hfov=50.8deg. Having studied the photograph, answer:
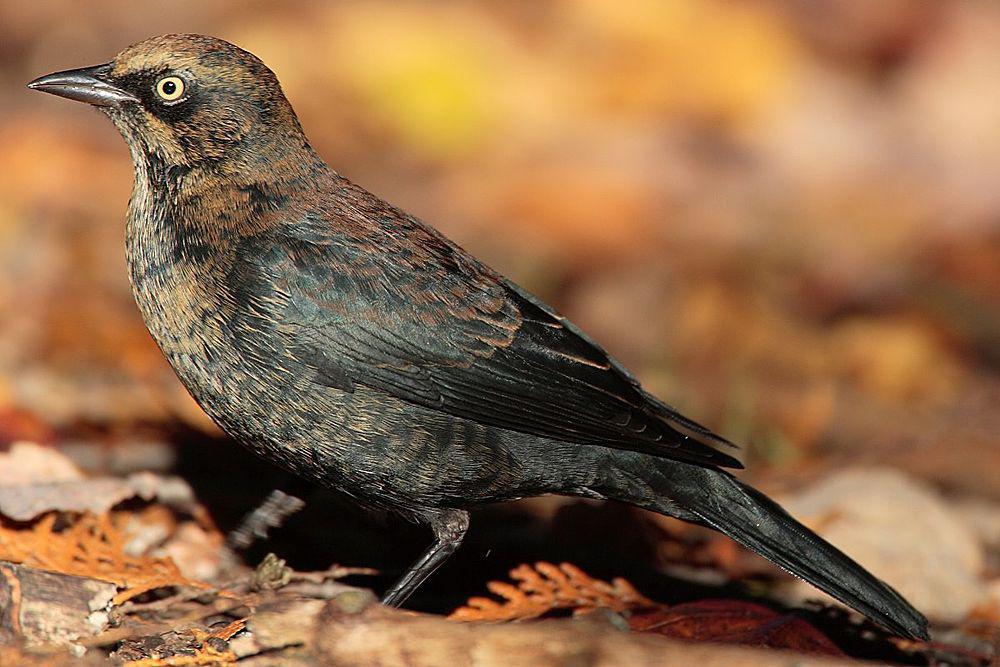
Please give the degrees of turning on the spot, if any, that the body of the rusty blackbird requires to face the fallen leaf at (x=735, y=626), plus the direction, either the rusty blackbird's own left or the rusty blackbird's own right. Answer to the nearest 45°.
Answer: approximately 180°

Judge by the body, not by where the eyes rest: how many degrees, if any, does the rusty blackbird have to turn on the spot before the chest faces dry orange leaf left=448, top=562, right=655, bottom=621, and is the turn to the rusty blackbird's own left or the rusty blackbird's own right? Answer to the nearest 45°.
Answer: approximately 180°

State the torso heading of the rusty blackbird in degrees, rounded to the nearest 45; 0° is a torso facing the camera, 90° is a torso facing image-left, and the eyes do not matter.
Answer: approximately 90°
